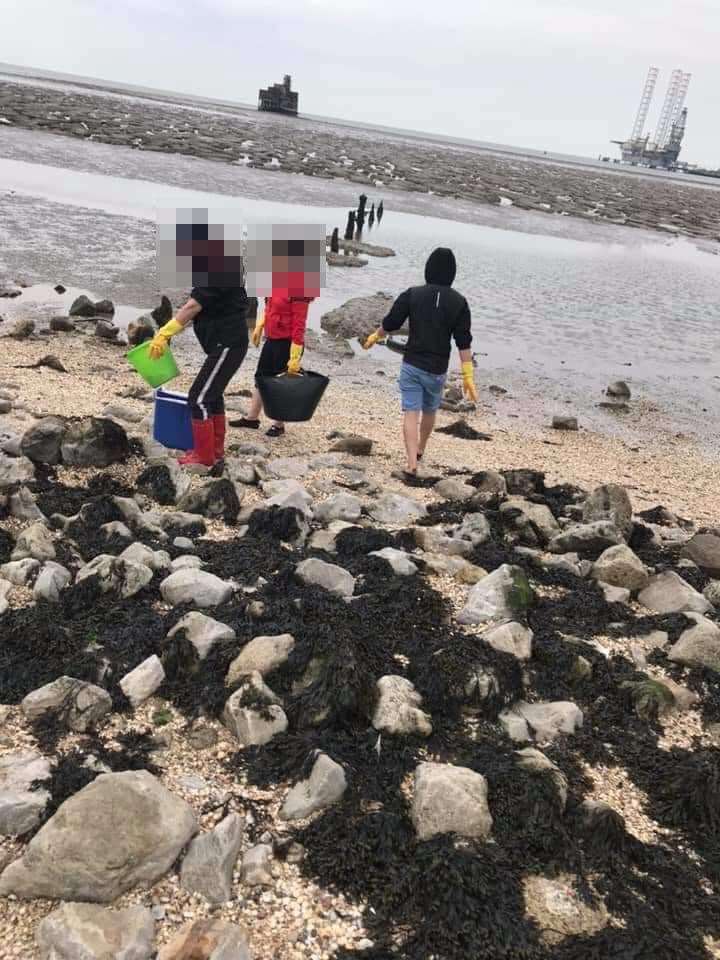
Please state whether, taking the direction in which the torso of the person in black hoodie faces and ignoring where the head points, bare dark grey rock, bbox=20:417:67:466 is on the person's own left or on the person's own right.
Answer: on the person's own left

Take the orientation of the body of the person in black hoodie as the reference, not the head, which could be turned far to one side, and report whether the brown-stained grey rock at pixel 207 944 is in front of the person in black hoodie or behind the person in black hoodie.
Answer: behind

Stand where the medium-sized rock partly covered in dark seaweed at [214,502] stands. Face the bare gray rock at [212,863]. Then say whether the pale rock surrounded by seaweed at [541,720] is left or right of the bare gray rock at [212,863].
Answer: left

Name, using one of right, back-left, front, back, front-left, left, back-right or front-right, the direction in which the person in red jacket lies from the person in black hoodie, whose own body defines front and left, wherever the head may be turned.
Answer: left

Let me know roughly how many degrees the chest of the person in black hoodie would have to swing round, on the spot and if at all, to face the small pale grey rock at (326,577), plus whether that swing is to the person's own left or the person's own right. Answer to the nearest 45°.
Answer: approximately 180°

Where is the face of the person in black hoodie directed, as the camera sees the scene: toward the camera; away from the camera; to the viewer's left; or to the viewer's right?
away from the camera

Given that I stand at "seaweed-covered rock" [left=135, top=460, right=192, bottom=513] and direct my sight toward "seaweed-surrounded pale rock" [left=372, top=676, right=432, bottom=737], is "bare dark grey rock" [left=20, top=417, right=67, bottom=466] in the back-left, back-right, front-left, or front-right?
back-right

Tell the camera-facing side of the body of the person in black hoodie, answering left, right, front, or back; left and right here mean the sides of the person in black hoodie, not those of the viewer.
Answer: back

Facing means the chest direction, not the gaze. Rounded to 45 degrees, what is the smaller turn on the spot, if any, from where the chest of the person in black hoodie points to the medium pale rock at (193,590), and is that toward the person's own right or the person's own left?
approximately 180°

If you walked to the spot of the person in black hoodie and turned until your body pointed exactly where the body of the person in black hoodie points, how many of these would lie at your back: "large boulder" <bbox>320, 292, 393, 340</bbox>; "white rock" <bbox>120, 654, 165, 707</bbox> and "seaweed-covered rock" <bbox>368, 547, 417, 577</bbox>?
2
